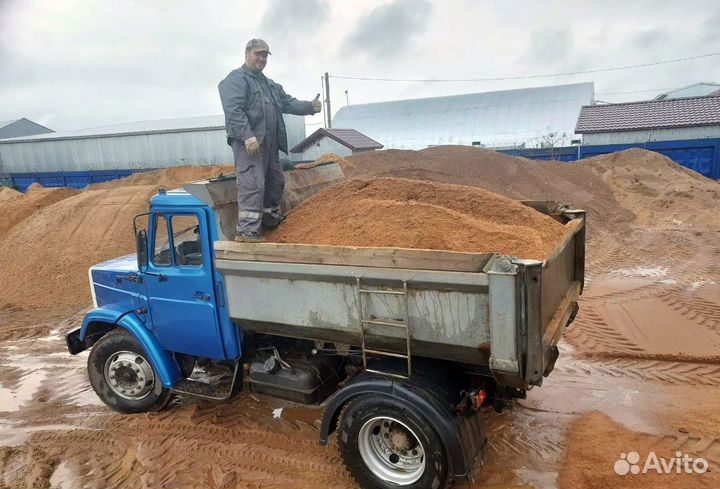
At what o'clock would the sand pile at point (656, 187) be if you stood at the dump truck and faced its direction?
The sand pile is roughly at 3 o'clock from the dump truck.

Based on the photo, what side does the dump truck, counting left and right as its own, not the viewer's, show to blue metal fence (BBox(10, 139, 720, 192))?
right

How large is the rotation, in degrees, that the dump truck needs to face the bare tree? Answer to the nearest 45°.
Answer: approximately 90° to its right

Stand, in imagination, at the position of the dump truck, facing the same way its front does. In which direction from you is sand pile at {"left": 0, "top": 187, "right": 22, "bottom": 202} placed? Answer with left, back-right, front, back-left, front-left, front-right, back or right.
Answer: front

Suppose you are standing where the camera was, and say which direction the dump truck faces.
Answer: facing away from the viewer and to the left of the viewer

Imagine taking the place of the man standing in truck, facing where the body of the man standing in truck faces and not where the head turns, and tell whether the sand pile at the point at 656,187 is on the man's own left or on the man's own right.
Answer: on the man's own left

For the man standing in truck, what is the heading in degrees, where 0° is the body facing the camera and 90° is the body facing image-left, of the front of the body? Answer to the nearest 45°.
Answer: approximately 315°

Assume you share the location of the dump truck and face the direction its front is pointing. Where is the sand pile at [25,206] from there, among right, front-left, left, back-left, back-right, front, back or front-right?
front

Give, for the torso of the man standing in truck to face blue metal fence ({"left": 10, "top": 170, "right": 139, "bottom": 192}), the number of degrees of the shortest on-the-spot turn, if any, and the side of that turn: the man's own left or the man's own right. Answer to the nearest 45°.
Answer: approximately 180°

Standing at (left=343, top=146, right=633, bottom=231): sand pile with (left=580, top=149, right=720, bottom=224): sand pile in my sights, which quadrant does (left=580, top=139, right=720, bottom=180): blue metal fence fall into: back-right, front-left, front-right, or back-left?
front-left

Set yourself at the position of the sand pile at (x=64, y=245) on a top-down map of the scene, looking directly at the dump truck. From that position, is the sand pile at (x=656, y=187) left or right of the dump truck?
left

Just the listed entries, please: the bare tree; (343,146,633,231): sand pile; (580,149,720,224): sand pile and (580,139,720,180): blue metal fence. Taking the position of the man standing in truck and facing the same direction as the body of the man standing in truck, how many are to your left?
4

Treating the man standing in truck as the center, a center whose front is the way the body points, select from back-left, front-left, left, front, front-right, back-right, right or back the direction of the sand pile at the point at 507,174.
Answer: left

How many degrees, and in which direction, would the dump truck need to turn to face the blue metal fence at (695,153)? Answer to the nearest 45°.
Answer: approximately 90° to its right
